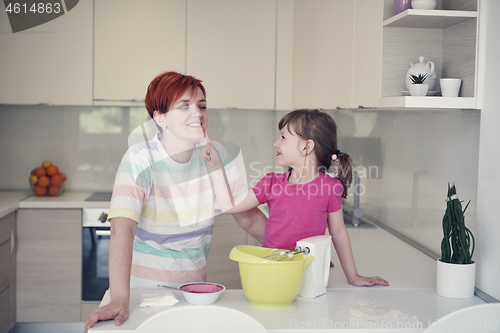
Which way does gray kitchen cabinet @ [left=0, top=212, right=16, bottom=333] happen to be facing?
to the viewer's right

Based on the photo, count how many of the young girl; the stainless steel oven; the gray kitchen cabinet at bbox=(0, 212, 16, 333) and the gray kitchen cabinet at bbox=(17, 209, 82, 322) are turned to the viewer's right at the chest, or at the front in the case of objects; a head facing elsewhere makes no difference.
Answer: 1

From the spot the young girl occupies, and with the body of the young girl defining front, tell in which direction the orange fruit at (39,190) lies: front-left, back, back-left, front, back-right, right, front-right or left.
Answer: right

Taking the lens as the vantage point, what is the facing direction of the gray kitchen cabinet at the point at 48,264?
facing the viewer

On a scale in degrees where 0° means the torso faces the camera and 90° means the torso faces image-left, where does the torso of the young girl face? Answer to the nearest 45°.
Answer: approximately 45°

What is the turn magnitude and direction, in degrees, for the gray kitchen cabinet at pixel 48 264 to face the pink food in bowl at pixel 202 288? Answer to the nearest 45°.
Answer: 0° — it already faces it

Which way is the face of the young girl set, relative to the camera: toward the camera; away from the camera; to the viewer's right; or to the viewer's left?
to the viewer's left

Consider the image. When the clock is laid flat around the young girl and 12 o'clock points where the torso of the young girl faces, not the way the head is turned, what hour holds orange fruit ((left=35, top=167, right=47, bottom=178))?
The orange fruit is roughly at 3 o'clock from the young girl.

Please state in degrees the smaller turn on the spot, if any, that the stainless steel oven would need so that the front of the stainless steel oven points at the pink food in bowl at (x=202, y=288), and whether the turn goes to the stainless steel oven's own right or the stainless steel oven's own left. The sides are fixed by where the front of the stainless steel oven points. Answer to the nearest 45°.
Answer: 0° — it already faces it

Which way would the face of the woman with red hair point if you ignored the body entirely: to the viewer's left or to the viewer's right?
to the viewer's right

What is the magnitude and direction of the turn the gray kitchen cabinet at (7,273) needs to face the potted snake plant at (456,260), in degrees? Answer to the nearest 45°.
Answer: approximately 45° to its right
